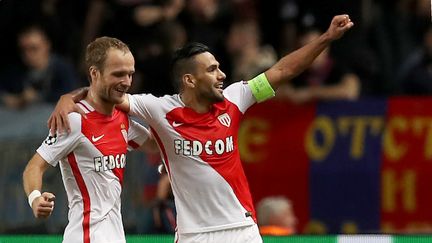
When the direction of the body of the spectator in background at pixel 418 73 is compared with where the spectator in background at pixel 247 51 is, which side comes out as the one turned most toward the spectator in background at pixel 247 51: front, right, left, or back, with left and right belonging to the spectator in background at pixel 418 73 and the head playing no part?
right

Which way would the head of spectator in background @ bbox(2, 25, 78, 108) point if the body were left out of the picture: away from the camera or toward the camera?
toward the camera

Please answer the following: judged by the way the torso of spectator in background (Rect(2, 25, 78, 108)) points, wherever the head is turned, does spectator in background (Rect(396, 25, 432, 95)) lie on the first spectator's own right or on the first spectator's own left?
on the first spectator's own left

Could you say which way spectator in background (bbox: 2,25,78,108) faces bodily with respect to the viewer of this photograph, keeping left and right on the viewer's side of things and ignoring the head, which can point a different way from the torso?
facing the viewer and to the left of the viewer

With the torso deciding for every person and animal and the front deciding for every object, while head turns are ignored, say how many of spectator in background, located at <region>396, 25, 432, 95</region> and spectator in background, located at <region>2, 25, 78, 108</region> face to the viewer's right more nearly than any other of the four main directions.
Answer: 0

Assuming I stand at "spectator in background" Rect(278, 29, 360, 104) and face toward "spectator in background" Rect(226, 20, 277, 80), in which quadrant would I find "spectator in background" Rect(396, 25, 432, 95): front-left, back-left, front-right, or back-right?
back-right

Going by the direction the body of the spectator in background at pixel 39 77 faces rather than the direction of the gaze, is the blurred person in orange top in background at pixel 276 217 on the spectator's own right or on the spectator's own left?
on the spectator's own left

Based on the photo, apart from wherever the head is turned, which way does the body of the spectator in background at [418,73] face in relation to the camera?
toward the camera
